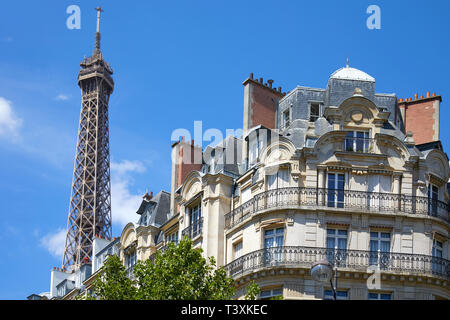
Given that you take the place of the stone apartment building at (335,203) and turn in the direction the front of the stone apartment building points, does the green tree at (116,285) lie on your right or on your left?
on your right

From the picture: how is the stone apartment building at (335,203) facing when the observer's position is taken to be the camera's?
facing the viewer
